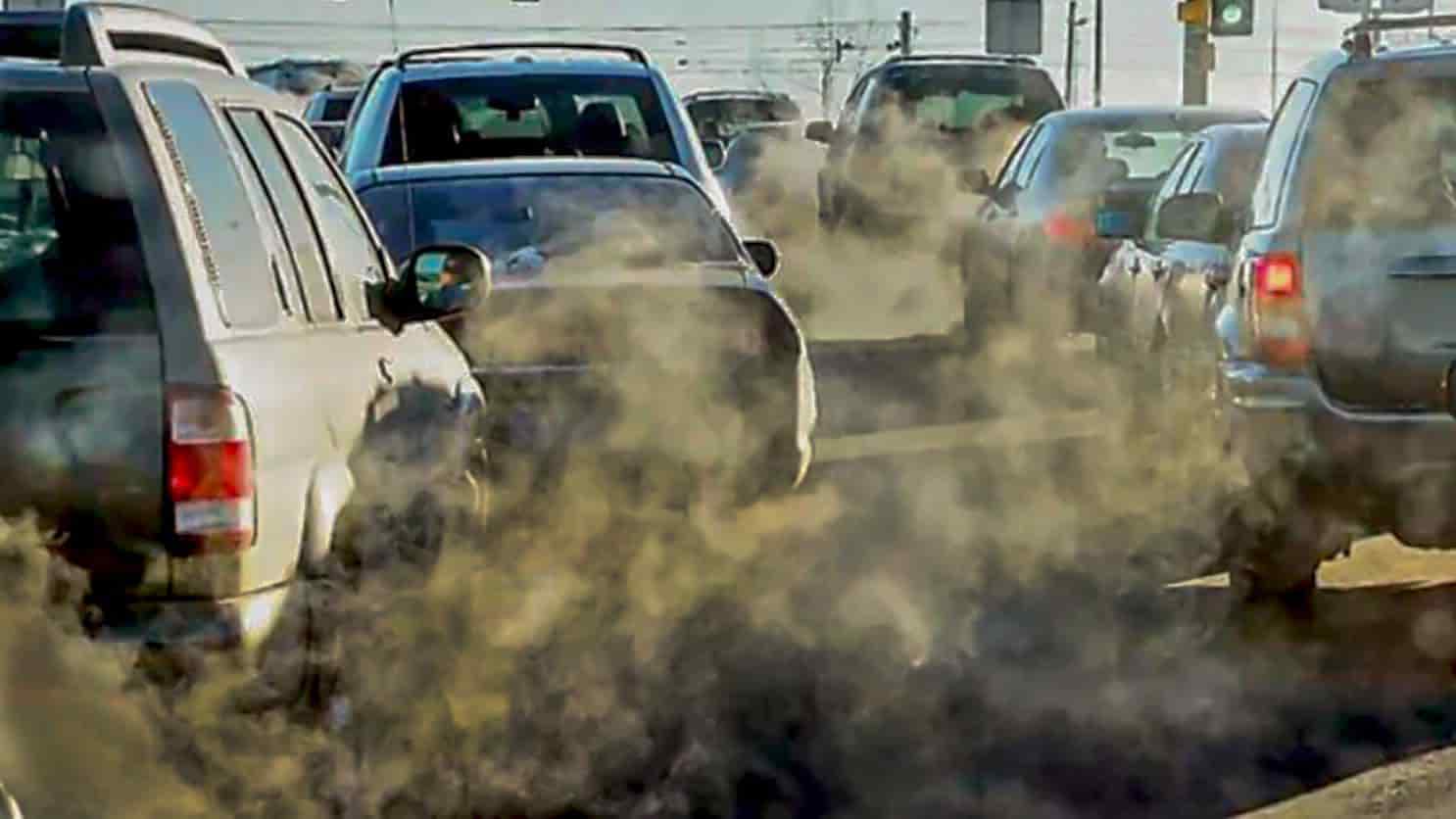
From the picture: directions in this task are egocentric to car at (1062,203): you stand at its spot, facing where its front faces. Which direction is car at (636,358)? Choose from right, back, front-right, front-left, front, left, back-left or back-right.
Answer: back

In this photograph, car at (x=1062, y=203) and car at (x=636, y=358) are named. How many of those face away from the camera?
2

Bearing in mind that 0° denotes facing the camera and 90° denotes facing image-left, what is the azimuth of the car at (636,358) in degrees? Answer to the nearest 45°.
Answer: approximately 180°

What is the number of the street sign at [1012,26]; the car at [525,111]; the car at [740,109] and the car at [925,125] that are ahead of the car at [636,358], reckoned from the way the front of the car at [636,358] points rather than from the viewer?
4

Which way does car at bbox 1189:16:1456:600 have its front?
away from the camera

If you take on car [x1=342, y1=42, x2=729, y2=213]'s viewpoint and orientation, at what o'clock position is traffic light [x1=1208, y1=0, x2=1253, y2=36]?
The traffic light is roughly at 1 o'clock from the car.

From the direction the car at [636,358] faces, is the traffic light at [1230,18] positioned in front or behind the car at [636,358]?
in front

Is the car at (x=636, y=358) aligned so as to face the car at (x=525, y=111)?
yes

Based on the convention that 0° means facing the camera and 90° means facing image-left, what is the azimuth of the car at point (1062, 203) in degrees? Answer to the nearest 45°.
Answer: approximately 180°

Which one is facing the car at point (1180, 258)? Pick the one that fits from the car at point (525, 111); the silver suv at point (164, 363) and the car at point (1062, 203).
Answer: the silver suv

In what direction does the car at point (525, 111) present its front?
away from the camera

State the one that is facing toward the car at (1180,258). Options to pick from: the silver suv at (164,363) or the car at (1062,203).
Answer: the silver suv

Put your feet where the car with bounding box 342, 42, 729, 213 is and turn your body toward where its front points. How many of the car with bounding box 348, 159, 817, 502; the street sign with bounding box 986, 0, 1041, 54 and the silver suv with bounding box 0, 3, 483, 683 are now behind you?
2
